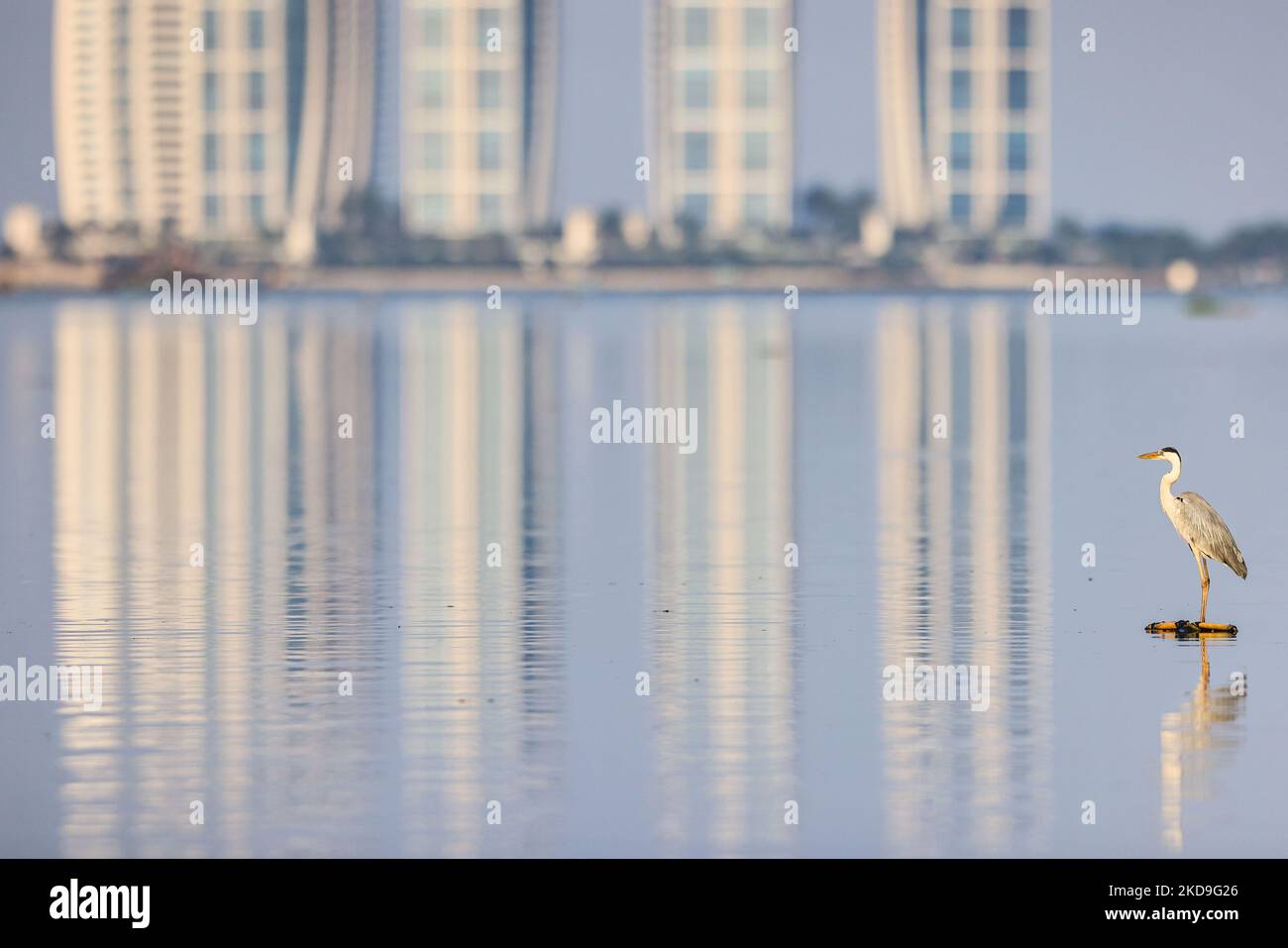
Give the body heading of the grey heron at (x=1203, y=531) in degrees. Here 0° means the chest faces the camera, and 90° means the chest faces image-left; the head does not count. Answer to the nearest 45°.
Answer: approximately 90°
